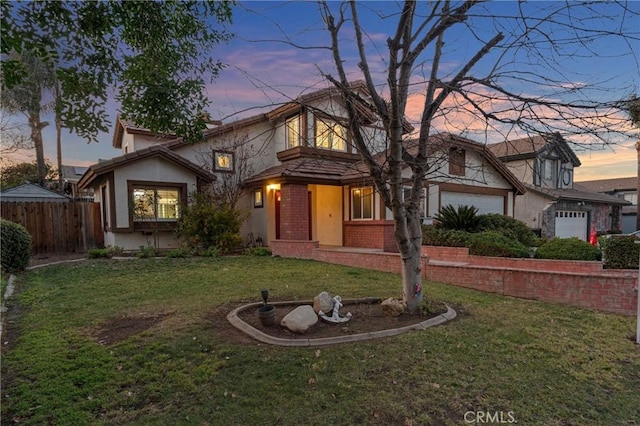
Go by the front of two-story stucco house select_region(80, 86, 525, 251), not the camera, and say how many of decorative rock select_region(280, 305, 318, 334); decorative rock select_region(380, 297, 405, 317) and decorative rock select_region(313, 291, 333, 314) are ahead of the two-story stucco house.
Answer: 3

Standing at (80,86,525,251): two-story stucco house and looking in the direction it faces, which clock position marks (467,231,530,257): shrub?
The shrub is roughly at 10 o'clock from the two-story stucco house.

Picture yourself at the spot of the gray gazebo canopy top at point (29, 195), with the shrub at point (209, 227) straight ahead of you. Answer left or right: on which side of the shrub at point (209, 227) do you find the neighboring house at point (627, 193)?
left

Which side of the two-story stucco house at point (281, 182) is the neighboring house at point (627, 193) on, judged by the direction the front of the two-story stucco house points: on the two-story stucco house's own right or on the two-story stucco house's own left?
on the two-story stucco house's own left

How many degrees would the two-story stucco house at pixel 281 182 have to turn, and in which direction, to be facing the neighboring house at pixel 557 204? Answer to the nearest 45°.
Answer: approximately 135° to its left

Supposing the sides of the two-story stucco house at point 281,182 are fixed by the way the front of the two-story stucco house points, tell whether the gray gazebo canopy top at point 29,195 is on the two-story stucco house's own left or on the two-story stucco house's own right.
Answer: on the two-story stucco house's own right

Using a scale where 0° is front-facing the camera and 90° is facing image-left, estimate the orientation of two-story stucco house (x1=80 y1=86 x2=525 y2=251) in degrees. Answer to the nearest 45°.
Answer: approximately 0°

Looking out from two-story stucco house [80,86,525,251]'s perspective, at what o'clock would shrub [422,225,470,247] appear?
The shrub is roughly at 10 o'clock from the two-story stucco house.

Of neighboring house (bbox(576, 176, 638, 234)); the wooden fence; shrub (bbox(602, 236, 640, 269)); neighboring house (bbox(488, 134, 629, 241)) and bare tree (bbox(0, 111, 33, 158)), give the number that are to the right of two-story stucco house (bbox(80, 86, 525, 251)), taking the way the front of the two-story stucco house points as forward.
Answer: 2

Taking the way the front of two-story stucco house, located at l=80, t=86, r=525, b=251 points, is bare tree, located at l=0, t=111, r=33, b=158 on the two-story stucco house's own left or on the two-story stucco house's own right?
on the two-story stucco house's own right

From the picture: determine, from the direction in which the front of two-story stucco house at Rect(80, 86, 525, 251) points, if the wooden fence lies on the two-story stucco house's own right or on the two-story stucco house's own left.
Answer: on the two-story stucco house's own right

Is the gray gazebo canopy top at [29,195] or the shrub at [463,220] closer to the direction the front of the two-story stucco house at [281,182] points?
the shrub
